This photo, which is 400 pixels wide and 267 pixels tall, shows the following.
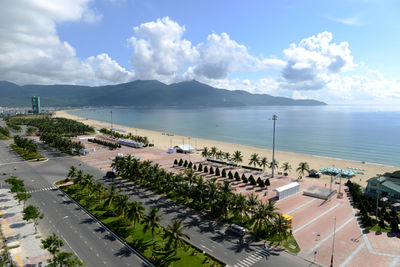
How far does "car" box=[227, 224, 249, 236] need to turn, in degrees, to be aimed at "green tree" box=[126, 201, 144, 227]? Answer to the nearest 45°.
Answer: approximately 45° to its left

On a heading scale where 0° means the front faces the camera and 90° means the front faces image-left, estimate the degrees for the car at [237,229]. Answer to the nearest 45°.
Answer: approximately 135°

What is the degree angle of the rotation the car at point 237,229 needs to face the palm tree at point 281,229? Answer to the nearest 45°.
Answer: approximately 135° to its right

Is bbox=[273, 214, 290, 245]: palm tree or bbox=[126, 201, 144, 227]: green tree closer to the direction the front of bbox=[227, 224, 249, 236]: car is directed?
the green tree
